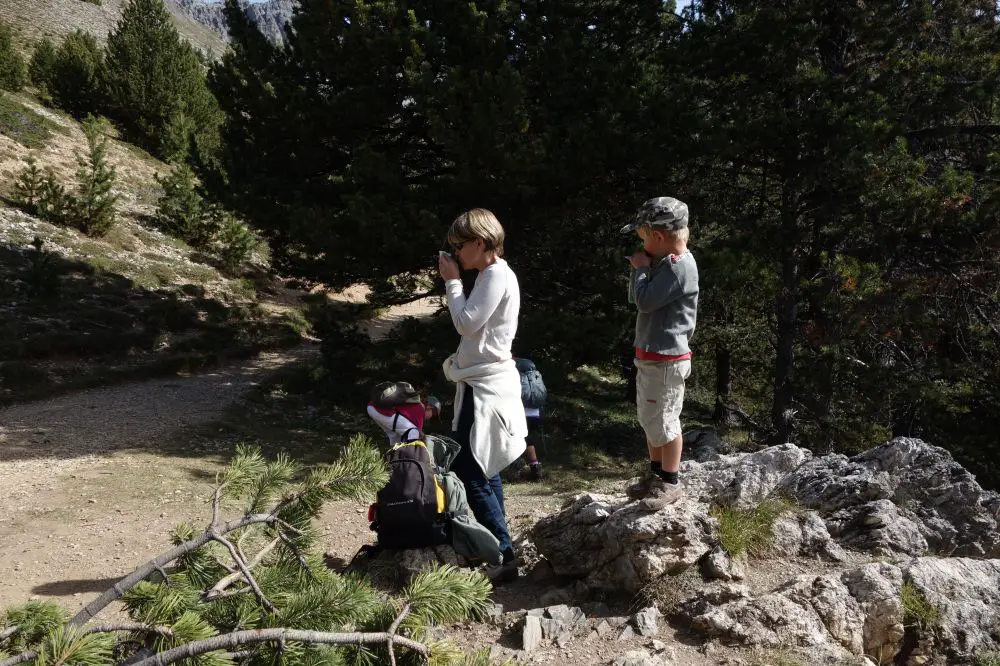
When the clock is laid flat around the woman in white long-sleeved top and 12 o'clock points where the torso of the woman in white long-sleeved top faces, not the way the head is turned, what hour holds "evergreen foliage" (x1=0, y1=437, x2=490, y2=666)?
The evergreen foliage is roughly at 10 o'clock from the woman in white long-sleeved top.

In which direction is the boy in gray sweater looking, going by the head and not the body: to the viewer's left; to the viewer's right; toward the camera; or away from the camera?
to the viewer's left

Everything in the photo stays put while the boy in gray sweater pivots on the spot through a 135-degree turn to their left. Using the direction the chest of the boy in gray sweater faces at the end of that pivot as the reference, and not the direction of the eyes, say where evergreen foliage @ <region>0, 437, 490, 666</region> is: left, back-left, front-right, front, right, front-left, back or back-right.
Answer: right

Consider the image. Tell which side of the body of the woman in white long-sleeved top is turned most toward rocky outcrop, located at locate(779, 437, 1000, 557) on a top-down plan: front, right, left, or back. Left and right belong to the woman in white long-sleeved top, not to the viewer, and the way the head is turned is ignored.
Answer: back

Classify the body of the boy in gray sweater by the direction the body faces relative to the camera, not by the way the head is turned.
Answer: to the viewer's left

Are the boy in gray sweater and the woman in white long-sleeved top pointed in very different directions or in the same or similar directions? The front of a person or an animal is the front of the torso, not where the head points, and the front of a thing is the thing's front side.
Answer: same or similar directions

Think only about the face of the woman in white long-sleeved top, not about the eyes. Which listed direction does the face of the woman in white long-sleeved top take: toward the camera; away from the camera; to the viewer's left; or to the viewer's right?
to the viewer's left

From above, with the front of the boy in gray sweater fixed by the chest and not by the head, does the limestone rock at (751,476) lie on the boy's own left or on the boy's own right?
on the boy's own right

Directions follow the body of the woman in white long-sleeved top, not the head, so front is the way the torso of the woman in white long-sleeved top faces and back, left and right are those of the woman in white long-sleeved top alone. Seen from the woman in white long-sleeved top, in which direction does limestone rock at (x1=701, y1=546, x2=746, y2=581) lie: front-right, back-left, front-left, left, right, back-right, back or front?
back

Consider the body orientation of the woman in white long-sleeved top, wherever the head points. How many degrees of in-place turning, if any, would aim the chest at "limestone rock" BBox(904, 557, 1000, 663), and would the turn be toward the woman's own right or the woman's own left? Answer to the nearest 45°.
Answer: approximately 180°

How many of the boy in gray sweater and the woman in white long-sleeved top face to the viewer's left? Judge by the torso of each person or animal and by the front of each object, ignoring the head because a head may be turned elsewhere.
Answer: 2

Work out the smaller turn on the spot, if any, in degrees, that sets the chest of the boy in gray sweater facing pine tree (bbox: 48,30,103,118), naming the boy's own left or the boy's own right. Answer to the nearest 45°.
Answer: approximately 45° to the boy's own right

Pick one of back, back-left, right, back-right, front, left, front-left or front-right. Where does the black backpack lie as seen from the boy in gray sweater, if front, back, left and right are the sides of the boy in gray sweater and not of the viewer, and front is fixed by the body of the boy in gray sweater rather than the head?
front

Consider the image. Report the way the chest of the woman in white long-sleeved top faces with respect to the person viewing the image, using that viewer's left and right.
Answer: facing to the left of the viewer

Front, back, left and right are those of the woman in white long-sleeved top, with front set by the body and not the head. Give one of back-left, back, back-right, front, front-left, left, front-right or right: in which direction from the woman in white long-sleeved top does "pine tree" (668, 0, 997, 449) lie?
back-right
